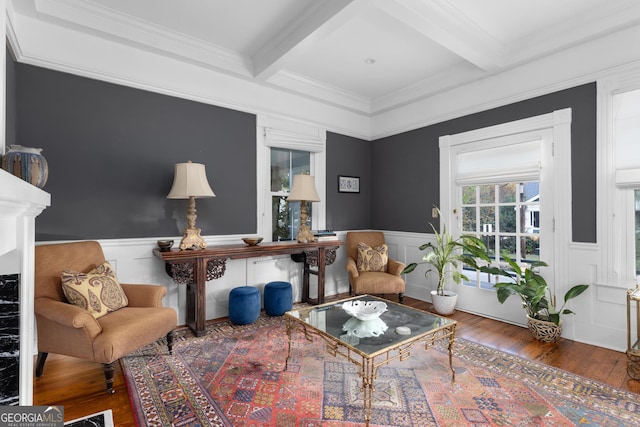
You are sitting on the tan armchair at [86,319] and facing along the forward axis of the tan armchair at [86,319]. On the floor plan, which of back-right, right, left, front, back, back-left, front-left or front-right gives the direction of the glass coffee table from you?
front

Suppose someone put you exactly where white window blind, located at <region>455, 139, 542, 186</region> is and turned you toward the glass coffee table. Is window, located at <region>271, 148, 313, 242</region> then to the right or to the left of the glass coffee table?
right

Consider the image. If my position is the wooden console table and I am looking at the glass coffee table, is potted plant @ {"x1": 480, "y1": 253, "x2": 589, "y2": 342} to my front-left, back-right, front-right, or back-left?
front-left

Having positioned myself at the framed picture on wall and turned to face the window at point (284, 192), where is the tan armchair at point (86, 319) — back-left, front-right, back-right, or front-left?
front-left

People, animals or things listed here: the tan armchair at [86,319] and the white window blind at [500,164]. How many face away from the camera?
0

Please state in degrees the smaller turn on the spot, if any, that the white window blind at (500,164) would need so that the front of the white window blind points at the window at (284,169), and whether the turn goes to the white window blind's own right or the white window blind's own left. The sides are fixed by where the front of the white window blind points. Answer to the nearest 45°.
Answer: approximately 45° to the white window blind's own right

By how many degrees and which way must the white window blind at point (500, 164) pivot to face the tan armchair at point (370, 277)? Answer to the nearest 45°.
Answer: approximately 45° to its right

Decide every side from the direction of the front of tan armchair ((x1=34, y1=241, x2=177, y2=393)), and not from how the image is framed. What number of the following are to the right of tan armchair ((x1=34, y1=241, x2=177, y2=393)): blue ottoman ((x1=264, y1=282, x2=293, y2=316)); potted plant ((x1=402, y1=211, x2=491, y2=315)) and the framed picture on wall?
0

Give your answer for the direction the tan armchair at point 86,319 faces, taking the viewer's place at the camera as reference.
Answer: facing the viewer and to the right of the viewer

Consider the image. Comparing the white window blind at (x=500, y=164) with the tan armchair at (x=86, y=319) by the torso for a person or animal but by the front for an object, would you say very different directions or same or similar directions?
very different directions

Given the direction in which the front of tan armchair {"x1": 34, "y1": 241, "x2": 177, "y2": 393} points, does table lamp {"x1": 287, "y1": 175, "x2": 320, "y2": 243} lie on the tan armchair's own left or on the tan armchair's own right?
on the tan armchair's own left
